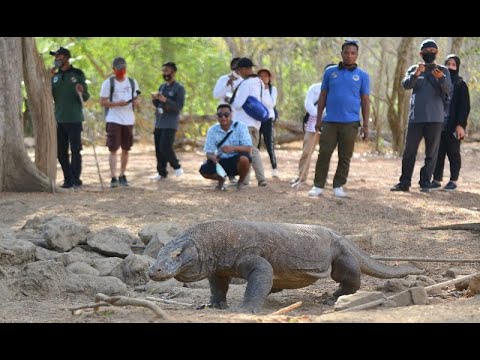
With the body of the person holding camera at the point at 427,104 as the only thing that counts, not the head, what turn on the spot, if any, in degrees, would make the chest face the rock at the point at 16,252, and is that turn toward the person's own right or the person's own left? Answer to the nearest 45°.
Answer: approximately 45° to the person's own right

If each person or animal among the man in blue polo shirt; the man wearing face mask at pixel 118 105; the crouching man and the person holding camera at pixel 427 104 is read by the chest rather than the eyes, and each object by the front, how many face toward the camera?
4

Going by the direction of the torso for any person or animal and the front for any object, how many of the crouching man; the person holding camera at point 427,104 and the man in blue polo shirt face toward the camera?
3

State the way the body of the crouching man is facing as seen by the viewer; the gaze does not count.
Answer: toward the camera

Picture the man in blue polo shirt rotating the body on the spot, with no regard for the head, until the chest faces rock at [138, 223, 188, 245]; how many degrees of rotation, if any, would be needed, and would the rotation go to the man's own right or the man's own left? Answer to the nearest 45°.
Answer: approximately 45° to the man's own right

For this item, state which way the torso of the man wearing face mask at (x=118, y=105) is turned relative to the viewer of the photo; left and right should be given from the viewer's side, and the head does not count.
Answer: facing the viewer

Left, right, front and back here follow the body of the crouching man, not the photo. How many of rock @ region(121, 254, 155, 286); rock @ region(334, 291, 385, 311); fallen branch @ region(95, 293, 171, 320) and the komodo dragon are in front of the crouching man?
4

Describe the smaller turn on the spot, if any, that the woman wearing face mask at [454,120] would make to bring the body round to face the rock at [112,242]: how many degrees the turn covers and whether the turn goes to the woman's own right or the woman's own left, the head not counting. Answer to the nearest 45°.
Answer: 0° — they already face it

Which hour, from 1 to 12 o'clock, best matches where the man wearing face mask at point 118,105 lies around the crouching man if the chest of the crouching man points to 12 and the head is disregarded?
The man wearing face mask is roughly at 4 o'clock from the crouching man.

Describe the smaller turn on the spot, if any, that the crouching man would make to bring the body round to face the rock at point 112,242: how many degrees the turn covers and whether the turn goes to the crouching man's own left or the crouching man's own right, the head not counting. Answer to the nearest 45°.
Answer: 0° — they already face it

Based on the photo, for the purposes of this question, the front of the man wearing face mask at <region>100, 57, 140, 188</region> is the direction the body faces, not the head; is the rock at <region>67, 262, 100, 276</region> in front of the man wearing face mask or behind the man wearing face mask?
in front

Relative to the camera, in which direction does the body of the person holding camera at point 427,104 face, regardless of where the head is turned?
toward the camera

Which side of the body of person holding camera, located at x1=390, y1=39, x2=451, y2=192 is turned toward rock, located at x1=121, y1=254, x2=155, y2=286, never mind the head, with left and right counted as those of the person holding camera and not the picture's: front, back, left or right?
front

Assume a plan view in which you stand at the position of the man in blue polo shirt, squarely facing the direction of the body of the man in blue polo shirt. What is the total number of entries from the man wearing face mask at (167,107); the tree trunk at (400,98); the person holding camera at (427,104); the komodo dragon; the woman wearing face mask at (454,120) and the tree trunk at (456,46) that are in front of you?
1

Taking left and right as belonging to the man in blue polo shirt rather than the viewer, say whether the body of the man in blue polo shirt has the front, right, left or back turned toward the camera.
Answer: front

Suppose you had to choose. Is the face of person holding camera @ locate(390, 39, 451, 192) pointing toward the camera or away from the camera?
toward the camera

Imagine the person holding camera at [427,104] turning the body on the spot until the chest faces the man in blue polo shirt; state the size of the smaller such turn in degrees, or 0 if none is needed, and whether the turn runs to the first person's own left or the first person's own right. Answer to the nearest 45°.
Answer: approximately 45° to the first person's own right
